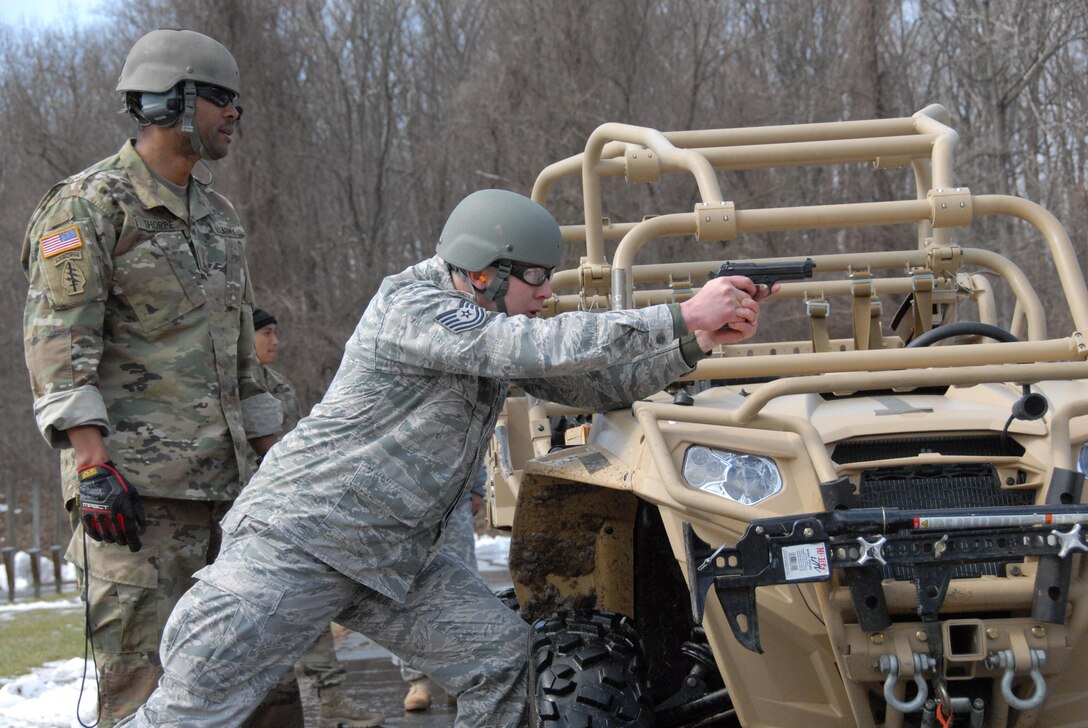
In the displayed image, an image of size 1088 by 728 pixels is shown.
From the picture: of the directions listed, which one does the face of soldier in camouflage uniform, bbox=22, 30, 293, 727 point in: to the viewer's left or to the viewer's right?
to the viewer's right

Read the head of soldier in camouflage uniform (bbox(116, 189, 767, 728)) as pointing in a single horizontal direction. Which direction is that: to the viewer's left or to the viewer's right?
to the viewer's right

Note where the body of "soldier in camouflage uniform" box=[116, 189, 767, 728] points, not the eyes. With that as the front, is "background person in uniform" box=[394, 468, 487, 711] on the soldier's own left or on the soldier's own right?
on the soldier's own left

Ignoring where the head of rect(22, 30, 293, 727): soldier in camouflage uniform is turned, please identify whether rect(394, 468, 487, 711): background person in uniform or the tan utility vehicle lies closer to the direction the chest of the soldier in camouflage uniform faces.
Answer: the tan utility vehicle

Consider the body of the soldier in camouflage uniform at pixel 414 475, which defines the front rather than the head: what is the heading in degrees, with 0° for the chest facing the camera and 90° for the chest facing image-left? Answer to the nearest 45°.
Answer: approximately 270°

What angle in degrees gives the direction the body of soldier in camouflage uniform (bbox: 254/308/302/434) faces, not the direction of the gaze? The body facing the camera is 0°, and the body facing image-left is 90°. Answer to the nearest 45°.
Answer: approximately 315°

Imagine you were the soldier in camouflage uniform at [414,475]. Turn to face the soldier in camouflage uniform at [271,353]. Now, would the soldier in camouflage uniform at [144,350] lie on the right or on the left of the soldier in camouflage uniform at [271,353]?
left

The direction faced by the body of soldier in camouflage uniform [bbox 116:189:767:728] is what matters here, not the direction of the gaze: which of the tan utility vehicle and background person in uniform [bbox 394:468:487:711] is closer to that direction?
the tan utility vehicle
